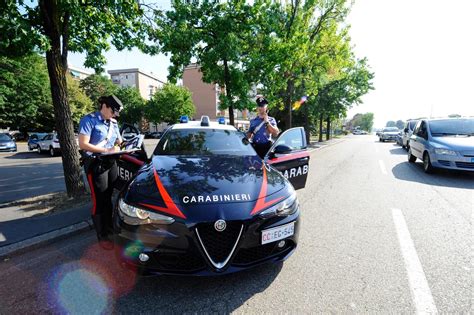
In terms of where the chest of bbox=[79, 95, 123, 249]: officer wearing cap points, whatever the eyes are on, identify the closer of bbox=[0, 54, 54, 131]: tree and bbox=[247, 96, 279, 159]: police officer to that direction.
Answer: the police officer

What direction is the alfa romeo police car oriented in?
toward the camera

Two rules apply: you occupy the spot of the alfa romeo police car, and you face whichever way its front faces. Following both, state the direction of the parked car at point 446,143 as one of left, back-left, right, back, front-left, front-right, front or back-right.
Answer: back-left

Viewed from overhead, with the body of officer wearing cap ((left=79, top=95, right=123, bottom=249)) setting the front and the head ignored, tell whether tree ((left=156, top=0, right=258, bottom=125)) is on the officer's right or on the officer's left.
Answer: on the officer's left

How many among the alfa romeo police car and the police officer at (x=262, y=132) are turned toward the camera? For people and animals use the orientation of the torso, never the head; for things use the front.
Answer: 2

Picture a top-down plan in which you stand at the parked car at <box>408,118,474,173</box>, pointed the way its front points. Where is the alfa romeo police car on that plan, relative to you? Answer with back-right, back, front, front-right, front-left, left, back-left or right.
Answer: front-right

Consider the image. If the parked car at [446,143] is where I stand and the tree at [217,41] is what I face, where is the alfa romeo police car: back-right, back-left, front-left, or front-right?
front-left

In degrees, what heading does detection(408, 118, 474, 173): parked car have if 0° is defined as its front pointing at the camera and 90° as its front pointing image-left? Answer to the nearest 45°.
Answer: approximately 315°

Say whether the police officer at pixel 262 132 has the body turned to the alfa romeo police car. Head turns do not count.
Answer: yes

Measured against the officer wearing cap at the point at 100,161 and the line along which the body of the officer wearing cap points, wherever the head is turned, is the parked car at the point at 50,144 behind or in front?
behind

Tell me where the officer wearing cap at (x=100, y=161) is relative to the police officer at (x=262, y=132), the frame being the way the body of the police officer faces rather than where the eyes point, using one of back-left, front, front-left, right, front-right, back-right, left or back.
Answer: front-right

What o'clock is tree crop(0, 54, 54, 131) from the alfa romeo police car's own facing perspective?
The tree is roughly at 5 o'clock from the alfa romeo police car.

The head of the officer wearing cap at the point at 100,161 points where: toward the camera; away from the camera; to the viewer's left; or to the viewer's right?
to the viewer's right

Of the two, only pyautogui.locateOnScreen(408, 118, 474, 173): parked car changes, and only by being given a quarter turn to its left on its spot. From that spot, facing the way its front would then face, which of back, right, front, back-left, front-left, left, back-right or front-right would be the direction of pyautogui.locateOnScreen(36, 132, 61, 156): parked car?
back-left

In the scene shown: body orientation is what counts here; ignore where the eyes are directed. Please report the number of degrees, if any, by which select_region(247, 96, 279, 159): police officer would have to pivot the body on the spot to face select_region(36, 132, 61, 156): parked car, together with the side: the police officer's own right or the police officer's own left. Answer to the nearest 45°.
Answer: approximately 135° to the police officer's own right
